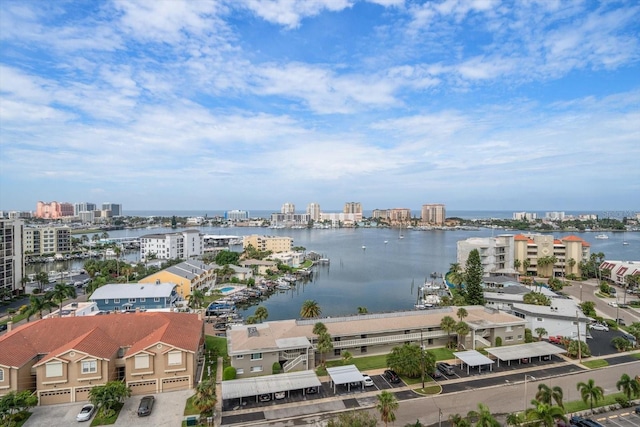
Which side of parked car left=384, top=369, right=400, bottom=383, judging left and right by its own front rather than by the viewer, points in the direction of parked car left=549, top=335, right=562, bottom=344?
right

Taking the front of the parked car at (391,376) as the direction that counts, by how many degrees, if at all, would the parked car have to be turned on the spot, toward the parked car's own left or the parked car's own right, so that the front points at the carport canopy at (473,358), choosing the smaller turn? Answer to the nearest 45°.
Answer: approximately 90° to the parked car's own right

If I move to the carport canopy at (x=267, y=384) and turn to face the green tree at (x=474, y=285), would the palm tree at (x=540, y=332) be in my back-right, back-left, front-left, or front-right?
front-right

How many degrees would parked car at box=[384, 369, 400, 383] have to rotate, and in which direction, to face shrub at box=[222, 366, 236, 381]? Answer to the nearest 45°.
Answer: approximately 45° to its left

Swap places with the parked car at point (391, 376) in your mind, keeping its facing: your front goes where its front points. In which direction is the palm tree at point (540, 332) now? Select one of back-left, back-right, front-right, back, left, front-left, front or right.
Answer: right

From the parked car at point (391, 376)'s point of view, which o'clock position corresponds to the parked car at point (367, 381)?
the parked car at point (367, 381) is roughly at 9 o'clock from the parked car at point (391, 376).

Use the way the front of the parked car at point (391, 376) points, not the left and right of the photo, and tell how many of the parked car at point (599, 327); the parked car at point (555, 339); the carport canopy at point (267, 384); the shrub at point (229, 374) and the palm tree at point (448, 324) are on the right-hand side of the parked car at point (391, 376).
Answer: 3

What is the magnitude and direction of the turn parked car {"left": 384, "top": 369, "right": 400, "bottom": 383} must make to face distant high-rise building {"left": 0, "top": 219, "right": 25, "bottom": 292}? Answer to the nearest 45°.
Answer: approximately 45° to its left

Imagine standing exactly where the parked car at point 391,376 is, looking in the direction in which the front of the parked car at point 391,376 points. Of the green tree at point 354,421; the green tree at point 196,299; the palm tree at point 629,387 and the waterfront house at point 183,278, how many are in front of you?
2

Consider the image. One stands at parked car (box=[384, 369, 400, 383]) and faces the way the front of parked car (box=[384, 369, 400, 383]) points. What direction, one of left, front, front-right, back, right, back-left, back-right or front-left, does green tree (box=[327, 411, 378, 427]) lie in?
back-left

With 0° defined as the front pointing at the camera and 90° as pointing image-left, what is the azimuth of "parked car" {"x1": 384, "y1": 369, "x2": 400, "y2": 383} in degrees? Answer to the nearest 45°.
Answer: approximately 135°

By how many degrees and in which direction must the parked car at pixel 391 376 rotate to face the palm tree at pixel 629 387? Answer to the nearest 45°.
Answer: approximately 135° to its right

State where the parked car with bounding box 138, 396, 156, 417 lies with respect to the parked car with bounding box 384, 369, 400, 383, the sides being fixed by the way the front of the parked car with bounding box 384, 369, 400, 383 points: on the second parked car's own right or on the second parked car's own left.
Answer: on the second parked car's own left

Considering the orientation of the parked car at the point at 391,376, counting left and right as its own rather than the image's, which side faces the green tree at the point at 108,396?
left

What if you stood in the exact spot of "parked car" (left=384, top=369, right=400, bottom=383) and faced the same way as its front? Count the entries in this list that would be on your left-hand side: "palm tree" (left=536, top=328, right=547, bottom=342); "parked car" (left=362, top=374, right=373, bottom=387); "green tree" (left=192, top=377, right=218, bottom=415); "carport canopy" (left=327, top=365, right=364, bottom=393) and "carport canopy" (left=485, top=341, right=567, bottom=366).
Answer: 3

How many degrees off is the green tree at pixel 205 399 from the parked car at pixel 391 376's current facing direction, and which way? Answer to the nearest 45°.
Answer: approximately 90° to its left

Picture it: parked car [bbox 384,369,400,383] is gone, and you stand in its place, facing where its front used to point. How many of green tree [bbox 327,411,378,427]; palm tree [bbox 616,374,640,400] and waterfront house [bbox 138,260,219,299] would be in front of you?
1
